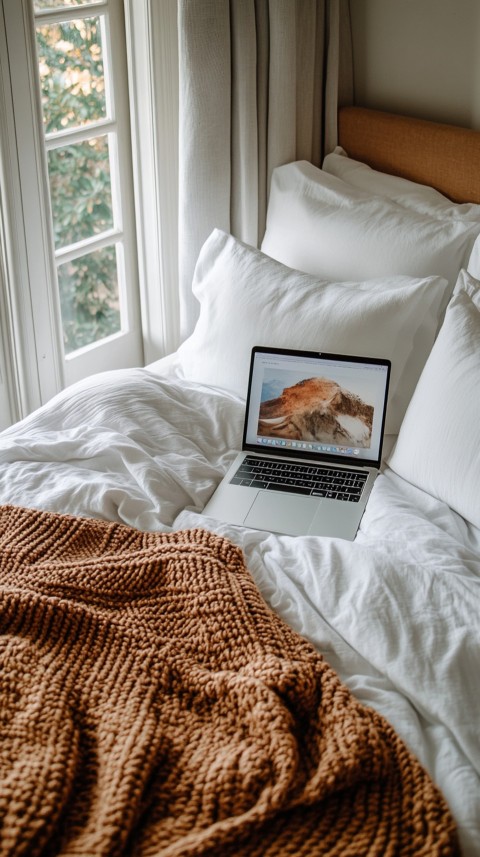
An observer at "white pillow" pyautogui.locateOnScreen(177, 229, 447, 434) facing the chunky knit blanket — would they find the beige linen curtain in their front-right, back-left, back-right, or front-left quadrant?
back-right

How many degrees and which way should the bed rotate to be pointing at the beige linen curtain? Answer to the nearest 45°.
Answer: approximately 135° to its right

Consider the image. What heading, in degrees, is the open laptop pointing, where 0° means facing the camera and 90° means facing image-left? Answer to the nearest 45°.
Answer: approximately 0°

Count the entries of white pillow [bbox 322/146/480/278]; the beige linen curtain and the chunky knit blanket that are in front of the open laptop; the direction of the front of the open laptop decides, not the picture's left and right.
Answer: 1

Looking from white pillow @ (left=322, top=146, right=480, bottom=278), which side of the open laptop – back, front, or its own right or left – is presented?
back

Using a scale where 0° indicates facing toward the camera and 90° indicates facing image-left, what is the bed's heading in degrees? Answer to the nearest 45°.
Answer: approximately 45°

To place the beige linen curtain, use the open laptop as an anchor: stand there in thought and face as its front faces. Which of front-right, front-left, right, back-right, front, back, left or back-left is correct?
back
